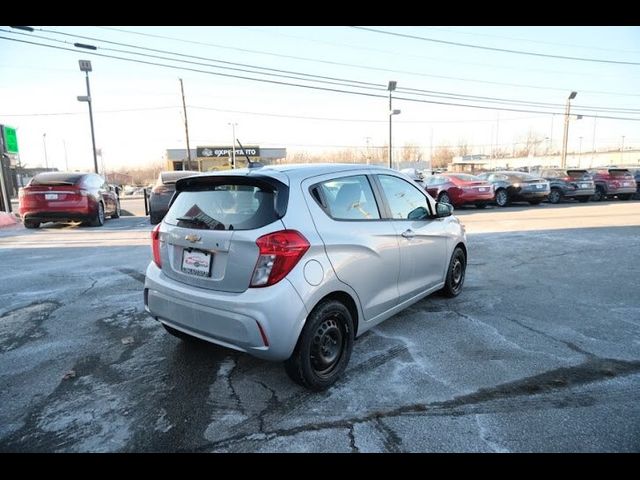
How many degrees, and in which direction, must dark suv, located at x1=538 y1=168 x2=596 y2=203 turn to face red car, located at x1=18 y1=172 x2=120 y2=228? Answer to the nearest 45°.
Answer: approximately 90° to its left

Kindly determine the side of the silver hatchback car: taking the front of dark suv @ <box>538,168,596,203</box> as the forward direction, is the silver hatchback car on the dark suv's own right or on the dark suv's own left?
on the dark suv's own left

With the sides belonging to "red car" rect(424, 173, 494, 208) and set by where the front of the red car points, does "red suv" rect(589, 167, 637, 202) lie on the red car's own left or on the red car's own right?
on the red car's own right

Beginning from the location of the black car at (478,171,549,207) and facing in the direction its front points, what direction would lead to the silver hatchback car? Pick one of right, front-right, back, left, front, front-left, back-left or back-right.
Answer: back-left

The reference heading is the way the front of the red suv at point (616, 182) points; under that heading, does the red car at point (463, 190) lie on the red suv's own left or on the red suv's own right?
on the red suv's own left

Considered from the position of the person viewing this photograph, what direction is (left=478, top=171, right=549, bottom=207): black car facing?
facing away from the viewer and to the left of the viewer

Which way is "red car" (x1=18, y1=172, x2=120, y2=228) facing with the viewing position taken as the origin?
facing away from the viewer and to the right of the viewer

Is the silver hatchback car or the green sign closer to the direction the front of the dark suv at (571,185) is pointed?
the green sign

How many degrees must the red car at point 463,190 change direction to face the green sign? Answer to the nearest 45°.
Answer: approximately 45° to its left

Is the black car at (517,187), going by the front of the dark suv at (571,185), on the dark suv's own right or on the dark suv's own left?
on the dark suv's own left

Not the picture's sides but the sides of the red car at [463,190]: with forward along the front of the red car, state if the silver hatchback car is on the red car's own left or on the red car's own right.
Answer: on the red car's own left

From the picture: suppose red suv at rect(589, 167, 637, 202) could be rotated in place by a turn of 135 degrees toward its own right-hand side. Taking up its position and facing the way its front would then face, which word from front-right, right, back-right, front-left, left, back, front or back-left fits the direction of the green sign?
back-right

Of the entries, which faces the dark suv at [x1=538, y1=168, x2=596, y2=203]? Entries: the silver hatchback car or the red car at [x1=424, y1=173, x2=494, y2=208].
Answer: the silver hatchback car

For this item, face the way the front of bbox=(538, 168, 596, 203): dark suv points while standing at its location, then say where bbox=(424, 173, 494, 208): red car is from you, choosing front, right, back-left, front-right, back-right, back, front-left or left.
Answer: left

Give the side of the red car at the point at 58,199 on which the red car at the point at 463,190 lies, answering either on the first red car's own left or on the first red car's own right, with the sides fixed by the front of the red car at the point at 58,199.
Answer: on the first red car's own right
